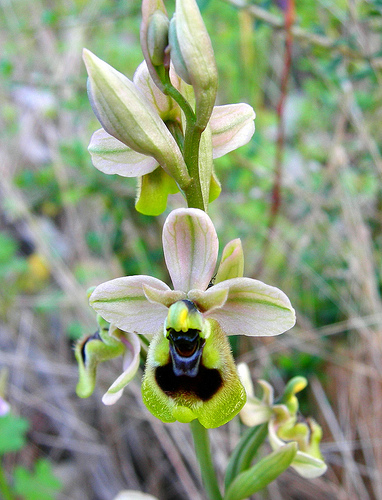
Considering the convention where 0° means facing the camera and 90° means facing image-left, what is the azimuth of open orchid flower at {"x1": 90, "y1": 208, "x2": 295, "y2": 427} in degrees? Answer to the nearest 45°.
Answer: approximately 0°
